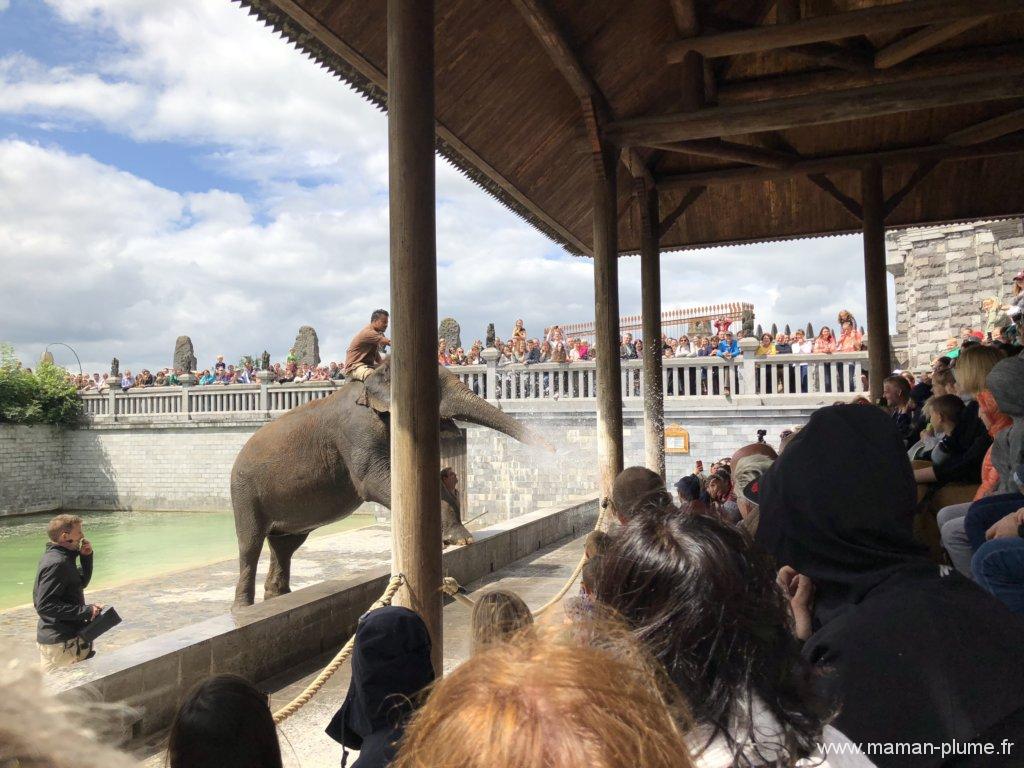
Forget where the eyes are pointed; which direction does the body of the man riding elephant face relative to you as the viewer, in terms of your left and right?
facing to the right of the viewer

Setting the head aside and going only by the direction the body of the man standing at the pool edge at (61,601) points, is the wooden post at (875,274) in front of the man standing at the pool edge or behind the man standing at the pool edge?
in front

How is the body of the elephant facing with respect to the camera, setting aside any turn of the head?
to the viewer's right

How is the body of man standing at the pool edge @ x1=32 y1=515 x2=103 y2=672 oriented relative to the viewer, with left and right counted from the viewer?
facing to the right of the viewer

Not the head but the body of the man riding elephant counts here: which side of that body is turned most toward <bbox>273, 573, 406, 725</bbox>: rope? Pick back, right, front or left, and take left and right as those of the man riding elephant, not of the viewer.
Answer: right

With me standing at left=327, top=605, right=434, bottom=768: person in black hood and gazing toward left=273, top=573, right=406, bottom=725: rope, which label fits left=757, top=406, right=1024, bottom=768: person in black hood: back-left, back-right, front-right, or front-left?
back-right

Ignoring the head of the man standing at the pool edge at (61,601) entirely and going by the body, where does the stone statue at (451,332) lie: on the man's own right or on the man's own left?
on the man's own left

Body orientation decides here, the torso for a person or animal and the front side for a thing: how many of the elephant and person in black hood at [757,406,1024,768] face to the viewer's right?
1

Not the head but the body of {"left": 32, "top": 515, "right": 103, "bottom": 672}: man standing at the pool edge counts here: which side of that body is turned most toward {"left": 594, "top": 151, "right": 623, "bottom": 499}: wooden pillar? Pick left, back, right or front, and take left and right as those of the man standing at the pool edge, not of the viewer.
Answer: front

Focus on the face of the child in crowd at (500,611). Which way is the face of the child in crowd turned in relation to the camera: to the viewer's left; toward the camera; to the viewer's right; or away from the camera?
away from the camera

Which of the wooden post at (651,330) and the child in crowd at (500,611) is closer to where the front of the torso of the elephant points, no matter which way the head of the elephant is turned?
the wooden post

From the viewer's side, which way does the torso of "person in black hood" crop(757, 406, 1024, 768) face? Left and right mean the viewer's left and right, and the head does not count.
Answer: facing away from the viewer and to the left of the viewer

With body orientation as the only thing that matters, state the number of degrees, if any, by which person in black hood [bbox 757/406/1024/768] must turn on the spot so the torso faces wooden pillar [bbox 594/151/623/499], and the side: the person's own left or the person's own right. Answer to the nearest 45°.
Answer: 0° — they already face it

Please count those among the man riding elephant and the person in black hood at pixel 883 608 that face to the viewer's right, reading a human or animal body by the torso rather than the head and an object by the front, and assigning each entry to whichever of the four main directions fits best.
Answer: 1

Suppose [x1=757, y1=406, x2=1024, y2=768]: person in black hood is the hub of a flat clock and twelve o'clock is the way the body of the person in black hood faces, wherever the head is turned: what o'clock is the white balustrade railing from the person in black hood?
The white balustrade railing is roughly at 1 o'clock from the person in black hood.

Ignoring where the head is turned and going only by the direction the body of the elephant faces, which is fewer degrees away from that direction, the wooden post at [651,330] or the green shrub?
the wooden post

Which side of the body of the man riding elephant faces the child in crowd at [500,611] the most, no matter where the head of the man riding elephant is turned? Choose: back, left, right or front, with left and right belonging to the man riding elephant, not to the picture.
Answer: right

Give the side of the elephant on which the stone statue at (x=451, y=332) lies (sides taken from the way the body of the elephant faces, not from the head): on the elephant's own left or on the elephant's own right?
on the elephant's own left

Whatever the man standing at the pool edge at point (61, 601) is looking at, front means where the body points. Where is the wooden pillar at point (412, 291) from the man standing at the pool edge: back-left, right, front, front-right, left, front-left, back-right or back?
front-right
